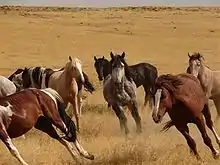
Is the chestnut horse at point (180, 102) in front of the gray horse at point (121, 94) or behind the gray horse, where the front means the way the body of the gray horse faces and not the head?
in front

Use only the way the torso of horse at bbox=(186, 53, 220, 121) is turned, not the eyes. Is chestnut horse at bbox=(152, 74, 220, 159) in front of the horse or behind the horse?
in front

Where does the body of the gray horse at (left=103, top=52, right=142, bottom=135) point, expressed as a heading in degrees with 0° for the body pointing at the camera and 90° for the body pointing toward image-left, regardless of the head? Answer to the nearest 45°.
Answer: approximately 0°

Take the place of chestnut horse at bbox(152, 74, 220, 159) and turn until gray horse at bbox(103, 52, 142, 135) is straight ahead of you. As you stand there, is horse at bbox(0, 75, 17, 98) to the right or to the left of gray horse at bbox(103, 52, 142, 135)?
left

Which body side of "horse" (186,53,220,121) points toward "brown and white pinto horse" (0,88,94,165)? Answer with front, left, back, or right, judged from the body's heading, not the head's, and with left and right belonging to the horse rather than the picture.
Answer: front

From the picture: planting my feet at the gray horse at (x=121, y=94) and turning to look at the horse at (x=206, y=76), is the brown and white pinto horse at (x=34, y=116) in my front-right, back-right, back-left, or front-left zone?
back-right

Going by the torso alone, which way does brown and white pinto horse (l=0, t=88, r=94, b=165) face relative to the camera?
to the viewer's left
